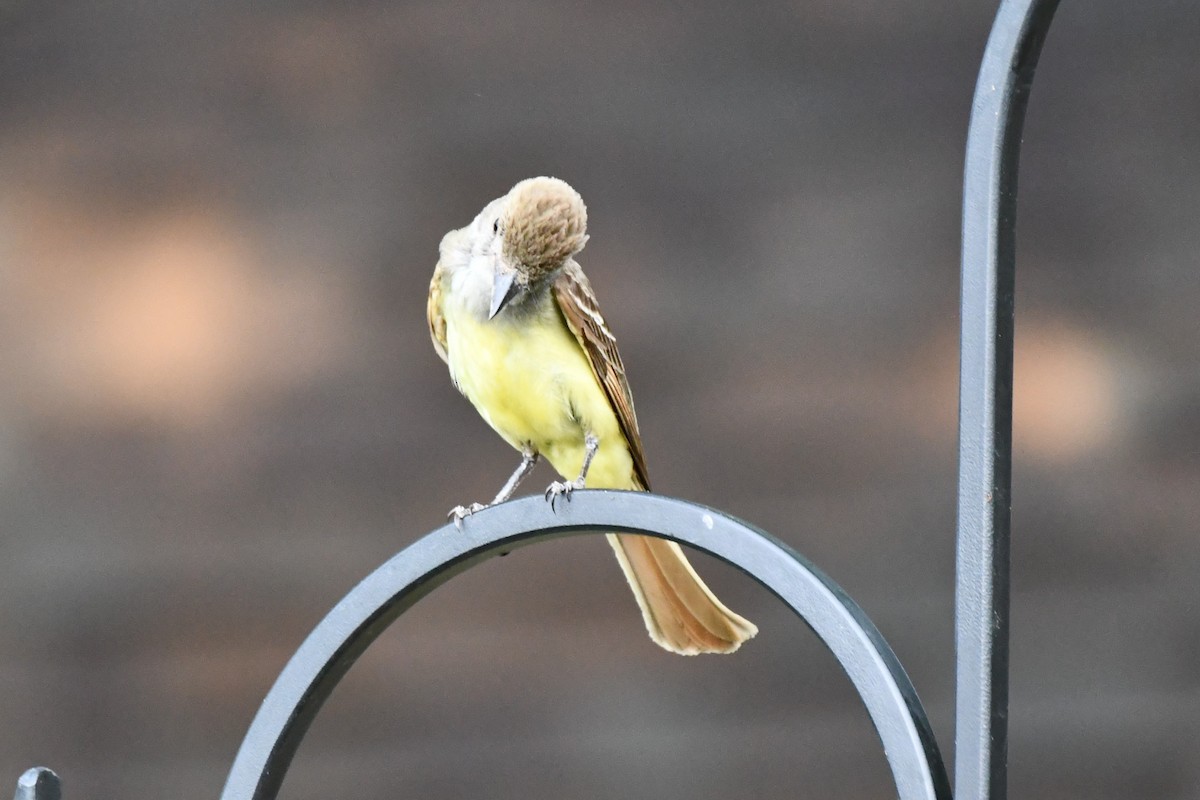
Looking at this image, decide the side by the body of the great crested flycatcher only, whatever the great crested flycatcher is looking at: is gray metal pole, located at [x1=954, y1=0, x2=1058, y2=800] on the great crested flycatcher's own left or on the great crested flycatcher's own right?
on the great crested flycatcher's own left

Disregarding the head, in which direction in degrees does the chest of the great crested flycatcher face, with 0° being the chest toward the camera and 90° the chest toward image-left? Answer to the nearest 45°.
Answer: approximately 45°
